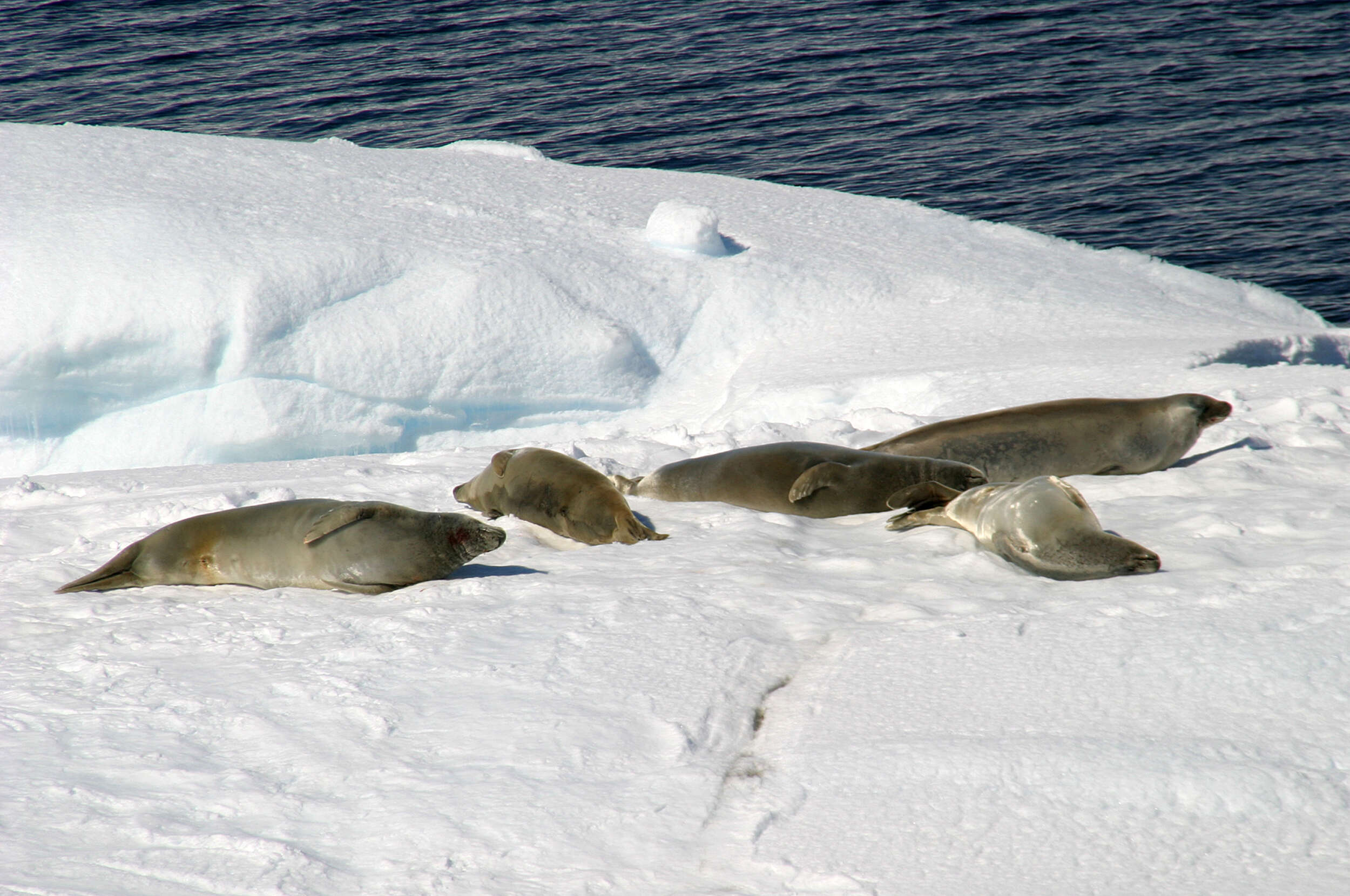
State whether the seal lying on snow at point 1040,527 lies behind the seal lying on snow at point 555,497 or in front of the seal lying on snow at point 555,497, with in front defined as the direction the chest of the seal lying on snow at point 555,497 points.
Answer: behind

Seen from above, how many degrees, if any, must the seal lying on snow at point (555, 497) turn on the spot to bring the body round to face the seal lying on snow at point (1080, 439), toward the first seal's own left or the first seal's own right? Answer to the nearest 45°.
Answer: approximately 135° to the first seal's own right

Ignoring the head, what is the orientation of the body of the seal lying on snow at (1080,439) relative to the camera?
to the viewer's right

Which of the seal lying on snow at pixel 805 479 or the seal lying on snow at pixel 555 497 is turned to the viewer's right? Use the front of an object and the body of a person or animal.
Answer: the seal lying on snow at pixel 805 479

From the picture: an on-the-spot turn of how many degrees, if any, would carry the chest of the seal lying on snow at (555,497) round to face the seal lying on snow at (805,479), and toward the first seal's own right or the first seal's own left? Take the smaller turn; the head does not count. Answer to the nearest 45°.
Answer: approximately 135° to the first seal's own right

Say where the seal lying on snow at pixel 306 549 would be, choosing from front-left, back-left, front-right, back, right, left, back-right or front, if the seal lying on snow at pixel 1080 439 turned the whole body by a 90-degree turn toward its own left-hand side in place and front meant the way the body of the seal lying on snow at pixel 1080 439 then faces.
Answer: back-left

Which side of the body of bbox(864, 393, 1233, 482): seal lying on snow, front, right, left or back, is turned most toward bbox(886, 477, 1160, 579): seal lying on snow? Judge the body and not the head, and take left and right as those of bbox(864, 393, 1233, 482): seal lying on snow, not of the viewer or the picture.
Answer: right

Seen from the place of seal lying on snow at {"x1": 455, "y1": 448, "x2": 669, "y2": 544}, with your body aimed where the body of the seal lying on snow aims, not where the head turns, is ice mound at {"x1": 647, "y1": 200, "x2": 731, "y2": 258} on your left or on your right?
on your right

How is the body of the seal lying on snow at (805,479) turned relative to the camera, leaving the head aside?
to the viewer's right

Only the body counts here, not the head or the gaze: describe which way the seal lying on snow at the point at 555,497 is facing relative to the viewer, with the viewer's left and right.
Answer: facing away from the viewer and to the left of the viewer

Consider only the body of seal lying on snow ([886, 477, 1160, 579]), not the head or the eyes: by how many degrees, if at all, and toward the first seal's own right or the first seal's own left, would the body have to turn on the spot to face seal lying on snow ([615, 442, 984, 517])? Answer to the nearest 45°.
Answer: approximately 180°

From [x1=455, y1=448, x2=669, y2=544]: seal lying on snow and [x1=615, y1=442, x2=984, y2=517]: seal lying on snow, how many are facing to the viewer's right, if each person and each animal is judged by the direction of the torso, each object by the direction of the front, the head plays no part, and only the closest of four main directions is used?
1

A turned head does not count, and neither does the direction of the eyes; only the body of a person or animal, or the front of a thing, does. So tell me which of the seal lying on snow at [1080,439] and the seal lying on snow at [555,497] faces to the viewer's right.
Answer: the seal lying on snow at [1080,439]
